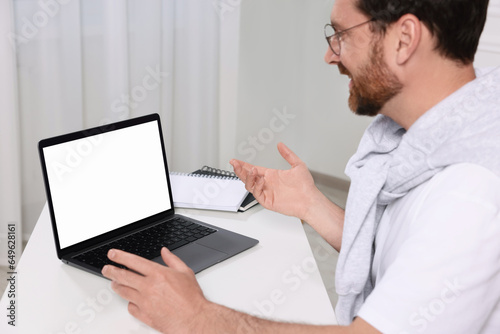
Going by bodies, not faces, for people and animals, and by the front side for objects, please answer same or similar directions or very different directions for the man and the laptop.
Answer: very different directions

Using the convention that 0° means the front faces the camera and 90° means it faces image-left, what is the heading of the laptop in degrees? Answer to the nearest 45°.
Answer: approximately 315°

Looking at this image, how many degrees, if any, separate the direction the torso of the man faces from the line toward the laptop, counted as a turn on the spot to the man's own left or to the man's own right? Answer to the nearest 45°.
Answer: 0° — they already face it

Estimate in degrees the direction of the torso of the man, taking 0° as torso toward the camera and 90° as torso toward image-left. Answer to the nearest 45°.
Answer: approximately 90°

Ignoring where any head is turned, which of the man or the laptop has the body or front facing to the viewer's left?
the man

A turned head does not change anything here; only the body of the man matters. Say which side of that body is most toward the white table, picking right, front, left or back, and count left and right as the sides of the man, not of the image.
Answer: front

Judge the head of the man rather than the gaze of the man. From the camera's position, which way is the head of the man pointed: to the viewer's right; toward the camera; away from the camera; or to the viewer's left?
to the viewer's left

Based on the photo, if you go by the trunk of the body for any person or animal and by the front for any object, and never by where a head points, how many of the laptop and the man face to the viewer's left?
1
